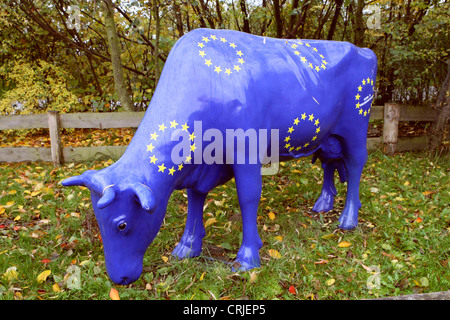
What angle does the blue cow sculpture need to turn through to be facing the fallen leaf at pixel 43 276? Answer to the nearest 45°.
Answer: approximately 45° to its right

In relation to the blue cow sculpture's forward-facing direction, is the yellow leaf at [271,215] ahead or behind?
behind

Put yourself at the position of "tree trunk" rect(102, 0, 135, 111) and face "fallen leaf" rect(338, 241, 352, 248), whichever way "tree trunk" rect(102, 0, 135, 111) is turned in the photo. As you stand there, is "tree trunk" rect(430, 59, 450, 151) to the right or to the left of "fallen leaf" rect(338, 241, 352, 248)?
left

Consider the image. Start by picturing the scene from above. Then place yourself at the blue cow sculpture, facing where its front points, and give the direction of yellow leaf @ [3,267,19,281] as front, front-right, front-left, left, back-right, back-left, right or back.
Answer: front-right

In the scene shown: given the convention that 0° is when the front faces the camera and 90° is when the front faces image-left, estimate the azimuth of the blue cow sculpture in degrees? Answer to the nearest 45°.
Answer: approximately 45°

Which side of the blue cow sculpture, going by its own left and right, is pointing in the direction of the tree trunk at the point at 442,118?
back
